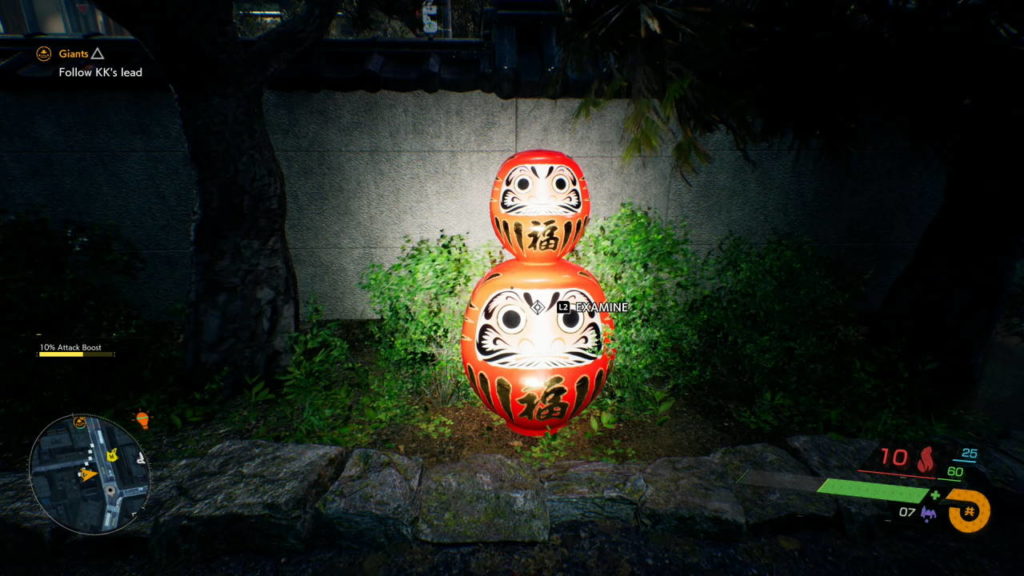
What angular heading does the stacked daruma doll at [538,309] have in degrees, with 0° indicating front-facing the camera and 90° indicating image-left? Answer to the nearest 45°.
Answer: approximately 0°

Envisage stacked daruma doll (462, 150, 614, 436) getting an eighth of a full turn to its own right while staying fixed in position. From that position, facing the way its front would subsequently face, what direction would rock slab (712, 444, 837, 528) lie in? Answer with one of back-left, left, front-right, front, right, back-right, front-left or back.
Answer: back-left

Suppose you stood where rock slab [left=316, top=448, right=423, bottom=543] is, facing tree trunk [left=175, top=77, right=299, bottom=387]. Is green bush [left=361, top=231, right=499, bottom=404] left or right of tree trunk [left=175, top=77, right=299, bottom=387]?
right

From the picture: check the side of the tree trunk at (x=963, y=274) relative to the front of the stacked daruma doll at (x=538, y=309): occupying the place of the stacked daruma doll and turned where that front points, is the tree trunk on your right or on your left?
on your left

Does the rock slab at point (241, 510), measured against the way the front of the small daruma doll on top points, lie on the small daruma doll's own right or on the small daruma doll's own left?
on the small daruma doll's own right

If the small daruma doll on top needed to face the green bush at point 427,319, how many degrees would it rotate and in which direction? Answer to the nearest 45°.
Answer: approximately 135° to its right
